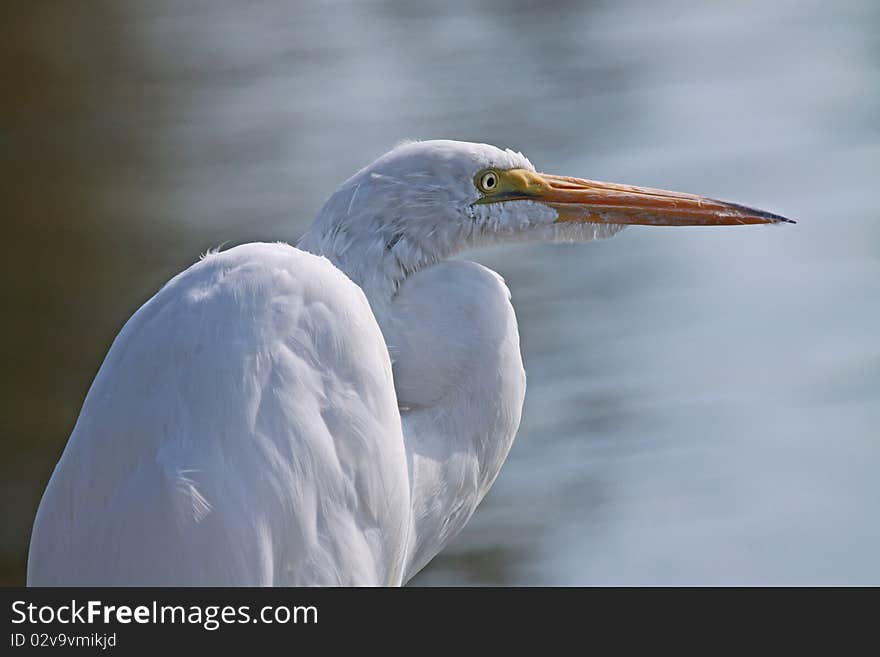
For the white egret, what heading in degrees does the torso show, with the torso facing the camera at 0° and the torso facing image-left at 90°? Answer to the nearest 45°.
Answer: approximately 270°
